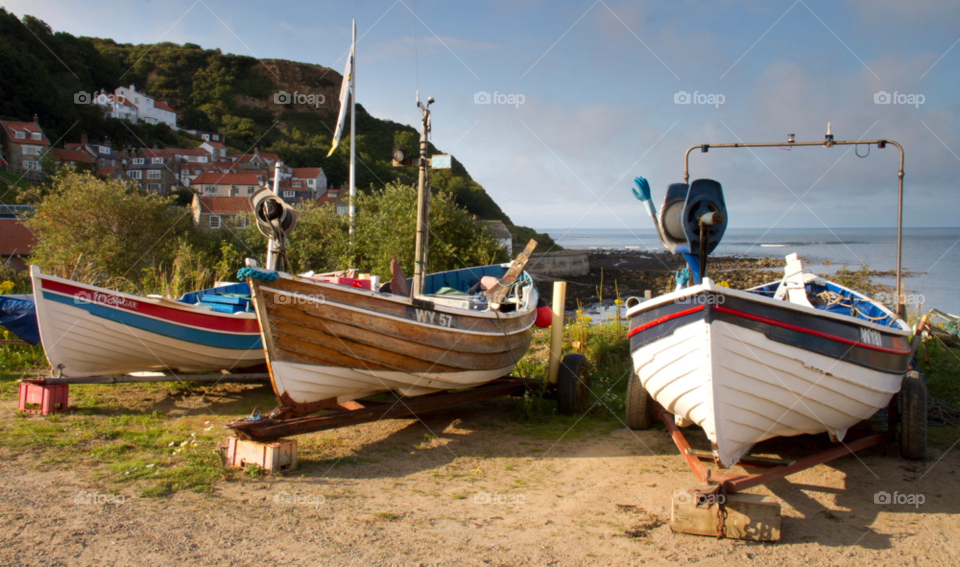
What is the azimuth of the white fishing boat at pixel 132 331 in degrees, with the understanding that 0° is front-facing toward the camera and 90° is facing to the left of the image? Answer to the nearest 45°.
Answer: approximately 45°

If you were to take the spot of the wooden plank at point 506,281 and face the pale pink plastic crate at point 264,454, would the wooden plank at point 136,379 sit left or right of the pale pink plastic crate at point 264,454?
right

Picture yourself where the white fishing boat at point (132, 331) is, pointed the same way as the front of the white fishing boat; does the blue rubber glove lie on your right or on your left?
on your left
